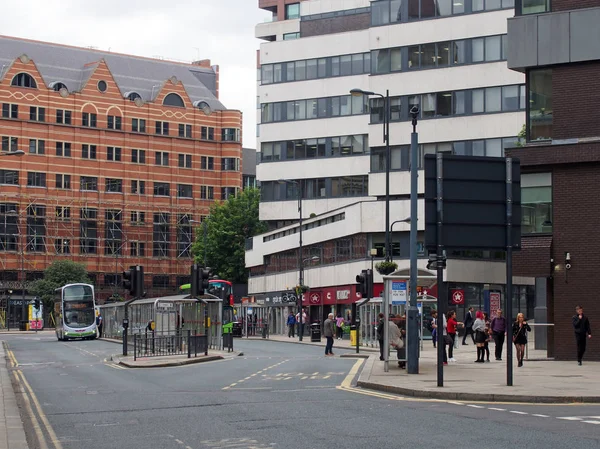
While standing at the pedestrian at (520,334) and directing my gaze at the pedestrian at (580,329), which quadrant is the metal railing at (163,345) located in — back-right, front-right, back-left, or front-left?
back-left

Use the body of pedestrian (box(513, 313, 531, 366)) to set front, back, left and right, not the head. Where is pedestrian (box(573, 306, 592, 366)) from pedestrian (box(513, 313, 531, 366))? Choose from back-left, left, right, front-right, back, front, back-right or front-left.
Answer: left

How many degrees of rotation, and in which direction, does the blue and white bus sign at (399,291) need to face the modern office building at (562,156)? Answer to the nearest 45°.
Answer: approximately 135° to its left

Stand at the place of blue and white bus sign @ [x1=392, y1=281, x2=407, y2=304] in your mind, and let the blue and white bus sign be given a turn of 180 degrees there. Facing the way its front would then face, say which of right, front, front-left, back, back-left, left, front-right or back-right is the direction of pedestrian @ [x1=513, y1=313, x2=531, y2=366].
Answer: right

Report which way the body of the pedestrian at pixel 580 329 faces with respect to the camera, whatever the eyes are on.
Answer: toward the camera

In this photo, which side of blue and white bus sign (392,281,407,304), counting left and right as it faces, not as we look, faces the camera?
front

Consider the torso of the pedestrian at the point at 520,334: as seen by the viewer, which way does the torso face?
toward the camera

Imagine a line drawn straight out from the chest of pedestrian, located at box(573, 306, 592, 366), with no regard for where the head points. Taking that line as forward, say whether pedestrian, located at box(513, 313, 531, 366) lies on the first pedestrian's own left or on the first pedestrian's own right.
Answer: on the first pedestrian's own right

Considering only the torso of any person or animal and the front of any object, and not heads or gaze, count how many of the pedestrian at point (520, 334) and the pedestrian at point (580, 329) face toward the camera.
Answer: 2
